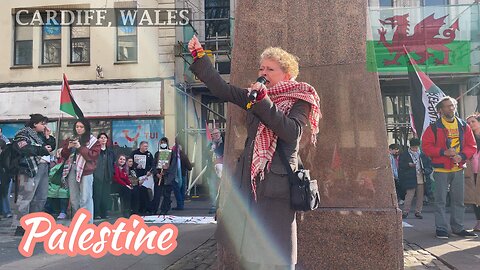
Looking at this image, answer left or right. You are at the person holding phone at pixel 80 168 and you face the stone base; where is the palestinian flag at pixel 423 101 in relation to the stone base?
left

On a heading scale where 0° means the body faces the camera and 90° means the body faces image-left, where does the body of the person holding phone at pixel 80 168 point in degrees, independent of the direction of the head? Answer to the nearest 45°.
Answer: approximately 45°

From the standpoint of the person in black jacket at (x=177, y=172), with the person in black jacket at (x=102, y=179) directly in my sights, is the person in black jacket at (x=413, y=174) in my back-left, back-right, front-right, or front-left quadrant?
back-left

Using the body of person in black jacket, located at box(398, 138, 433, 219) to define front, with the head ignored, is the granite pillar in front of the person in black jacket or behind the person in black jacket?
in front

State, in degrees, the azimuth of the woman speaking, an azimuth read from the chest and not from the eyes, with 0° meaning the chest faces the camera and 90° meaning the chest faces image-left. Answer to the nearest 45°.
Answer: approximately 45°

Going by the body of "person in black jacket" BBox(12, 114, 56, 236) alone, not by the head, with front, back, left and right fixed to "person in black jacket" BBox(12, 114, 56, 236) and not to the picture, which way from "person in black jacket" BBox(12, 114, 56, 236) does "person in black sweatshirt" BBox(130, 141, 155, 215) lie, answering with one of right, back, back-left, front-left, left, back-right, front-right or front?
left

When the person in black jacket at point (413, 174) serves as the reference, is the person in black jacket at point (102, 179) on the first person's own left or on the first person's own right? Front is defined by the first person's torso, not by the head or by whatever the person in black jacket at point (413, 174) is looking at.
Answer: on the first person's own right

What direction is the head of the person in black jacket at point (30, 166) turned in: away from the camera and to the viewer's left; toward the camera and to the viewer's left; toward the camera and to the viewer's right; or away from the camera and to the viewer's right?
toward the camera and to the viewer's right

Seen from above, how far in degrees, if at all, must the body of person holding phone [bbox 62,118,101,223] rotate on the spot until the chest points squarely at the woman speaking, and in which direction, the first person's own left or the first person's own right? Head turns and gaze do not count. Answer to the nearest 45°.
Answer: approximately 45° to the first person's own left

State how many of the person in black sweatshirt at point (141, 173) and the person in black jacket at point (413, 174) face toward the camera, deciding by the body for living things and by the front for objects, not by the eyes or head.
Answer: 2

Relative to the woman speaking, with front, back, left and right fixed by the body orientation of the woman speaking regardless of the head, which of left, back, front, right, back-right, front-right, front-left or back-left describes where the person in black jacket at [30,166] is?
right
